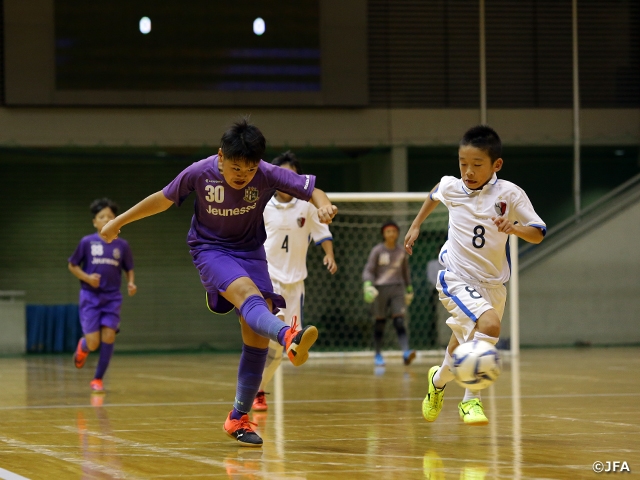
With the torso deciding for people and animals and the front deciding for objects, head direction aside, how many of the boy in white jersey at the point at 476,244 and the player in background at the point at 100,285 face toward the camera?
2

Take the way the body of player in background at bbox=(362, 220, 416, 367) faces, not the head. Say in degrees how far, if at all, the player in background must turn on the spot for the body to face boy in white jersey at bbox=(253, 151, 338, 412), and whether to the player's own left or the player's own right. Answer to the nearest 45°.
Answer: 0° — they already face them

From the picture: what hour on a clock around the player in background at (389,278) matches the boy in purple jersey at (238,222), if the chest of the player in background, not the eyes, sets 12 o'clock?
The boy in purple jersey is roughly at 12 o'clock from the player in background.

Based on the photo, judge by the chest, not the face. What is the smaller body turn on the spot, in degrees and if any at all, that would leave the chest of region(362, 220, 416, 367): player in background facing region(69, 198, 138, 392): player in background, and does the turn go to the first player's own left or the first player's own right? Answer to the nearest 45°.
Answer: approximately 45° to the first player's own right

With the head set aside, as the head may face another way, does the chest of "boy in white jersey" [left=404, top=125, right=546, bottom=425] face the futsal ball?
yes

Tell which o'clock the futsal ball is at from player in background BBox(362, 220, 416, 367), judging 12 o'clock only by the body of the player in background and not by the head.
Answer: The futsal ball is roughly at 12 o'clock from the player in background.

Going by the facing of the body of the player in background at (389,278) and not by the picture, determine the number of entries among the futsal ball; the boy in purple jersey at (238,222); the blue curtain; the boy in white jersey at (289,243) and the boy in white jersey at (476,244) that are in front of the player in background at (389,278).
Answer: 4

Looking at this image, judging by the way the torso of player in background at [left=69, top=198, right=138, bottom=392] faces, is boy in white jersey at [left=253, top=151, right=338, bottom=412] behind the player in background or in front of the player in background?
in front

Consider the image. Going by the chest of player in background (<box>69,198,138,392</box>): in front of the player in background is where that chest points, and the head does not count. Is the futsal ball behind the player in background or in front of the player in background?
in front

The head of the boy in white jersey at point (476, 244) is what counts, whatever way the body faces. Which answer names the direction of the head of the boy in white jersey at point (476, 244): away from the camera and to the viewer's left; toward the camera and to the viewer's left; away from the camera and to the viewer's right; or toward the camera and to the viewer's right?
toward the camera and to the viewer's left

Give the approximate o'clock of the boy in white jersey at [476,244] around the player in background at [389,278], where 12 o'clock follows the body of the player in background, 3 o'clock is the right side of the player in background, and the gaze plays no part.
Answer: The boy in white jersey is roughly at 12 o'clock from the player in background.

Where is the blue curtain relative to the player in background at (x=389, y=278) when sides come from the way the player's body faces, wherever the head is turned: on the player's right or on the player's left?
on the player's right
